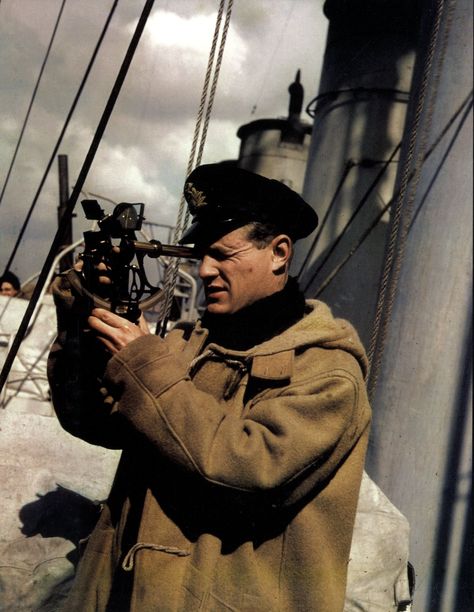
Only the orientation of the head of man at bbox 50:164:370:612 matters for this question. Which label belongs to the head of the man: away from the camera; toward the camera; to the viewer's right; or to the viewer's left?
to the viewer's left

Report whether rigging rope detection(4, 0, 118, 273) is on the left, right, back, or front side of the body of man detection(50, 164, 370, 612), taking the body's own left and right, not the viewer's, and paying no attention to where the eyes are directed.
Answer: right

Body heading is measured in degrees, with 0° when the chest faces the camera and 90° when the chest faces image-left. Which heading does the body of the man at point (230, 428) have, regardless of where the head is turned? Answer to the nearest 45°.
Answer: approximately 45°

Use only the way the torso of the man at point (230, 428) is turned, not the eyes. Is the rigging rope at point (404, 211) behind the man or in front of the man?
behind
